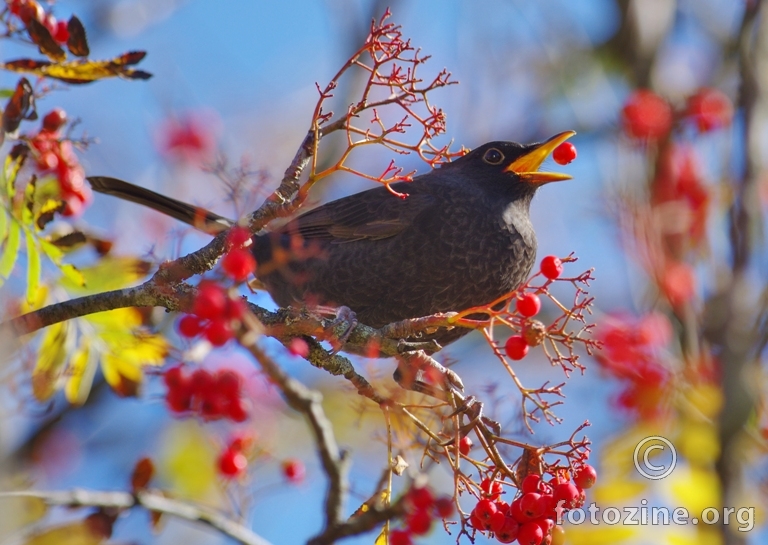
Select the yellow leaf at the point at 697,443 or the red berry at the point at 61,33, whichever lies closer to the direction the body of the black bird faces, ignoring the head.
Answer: the yellow leaf

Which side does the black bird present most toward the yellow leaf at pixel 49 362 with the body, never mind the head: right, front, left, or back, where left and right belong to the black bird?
back

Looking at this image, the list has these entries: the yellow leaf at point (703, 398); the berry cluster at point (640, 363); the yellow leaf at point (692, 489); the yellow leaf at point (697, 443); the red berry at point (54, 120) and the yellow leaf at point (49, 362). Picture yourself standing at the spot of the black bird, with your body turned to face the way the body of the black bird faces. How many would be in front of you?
4

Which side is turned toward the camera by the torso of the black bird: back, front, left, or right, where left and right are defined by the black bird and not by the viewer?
right

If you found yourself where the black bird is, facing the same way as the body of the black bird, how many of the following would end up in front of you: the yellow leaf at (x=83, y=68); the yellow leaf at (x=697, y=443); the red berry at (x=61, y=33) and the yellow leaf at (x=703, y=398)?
2
